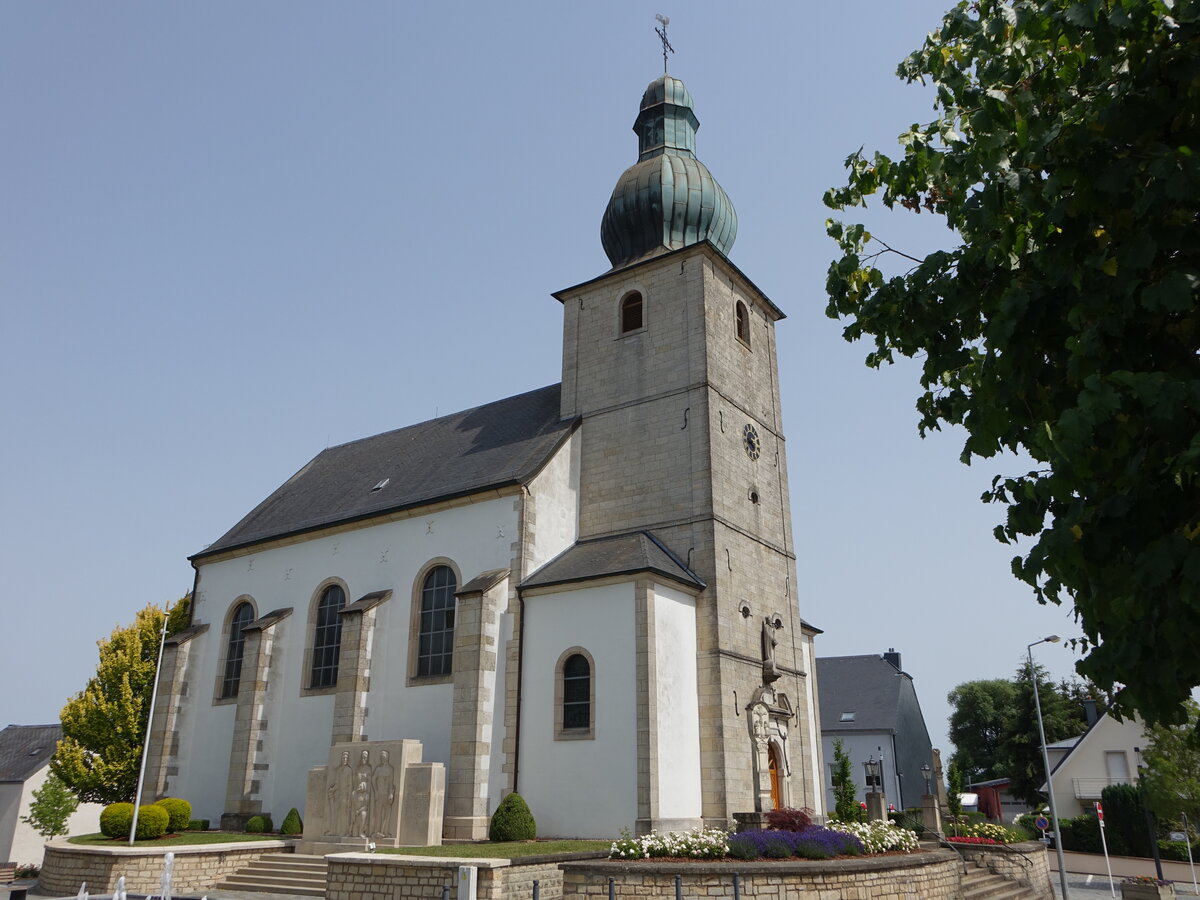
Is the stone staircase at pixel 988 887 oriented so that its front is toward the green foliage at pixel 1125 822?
no

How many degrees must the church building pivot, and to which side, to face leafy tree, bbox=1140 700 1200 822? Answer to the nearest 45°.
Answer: approximately 45° to its left

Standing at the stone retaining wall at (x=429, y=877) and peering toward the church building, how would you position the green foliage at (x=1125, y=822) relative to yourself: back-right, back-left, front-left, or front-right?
front-right

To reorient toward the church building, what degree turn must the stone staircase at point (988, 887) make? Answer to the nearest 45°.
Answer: approximately 135° to its right

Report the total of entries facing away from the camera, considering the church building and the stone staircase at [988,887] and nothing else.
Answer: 0

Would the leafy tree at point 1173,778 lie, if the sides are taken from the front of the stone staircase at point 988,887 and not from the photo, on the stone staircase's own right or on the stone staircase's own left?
on the stone staircase's own left

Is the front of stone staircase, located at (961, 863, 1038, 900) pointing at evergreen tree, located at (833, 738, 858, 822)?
no

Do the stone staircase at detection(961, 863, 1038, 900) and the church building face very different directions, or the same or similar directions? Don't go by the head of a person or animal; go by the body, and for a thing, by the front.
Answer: same or similar directions

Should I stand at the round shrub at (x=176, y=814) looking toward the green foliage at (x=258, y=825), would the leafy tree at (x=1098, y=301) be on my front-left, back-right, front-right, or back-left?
front-right

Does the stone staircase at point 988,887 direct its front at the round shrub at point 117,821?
no

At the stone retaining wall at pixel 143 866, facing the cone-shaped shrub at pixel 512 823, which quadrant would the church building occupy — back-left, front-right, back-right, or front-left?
front-left

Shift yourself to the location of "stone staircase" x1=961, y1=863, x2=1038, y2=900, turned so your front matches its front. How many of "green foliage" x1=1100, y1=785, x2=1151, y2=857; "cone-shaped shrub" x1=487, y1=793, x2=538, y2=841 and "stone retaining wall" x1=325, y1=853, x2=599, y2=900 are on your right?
2

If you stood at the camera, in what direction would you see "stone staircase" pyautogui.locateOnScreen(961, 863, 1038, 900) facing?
facing the viewer and to the right of the viewer

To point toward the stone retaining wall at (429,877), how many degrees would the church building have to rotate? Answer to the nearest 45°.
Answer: approximately 90° to its right

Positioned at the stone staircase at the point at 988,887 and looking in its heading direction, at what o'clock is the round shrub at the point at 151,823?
The round shrub is roughly at 4 o'clock from the stone staircase.
